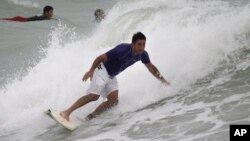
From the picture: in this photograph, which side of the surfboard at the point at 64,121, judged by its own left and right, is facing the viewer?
left
